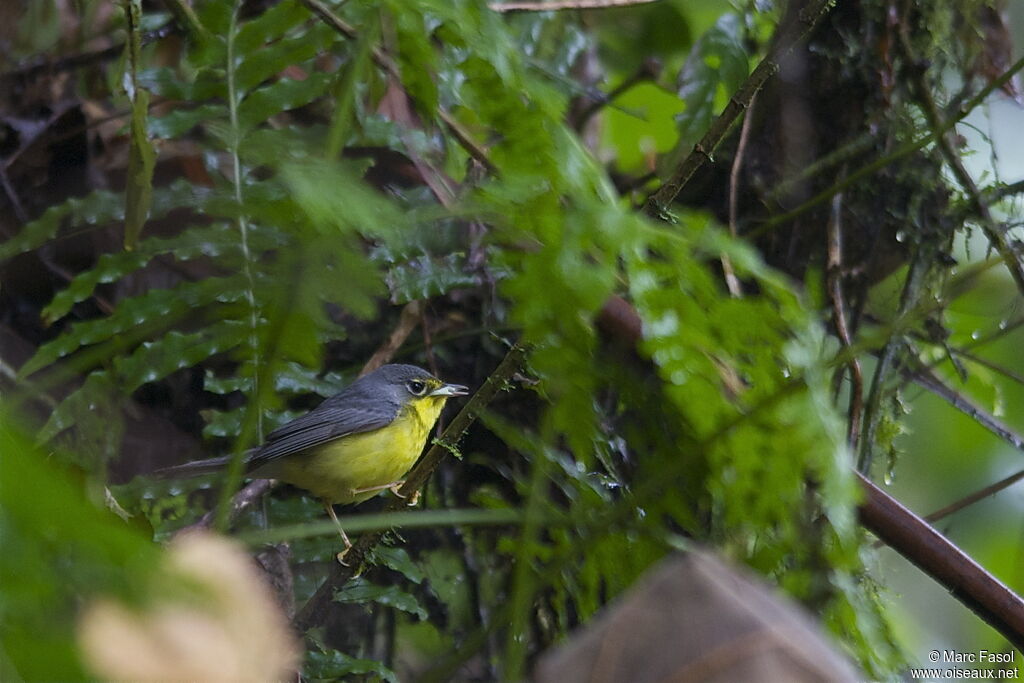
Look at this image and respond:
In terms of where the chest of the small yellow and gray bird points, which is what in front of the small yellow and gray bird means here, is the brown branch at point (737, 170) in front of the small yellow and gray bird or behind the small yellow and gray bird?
in front

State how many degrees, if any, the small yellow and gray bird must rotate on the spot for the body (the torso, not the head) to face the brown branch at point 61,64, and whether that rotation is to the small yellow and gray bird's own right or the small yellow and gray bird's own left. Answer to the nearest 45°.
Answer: approximately 135° to the small yellow and gray bird's own left

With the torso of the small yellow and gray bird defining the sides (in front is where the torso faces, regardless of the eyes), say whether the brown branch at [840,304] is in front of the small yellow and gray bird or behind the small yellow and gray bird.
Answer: in front

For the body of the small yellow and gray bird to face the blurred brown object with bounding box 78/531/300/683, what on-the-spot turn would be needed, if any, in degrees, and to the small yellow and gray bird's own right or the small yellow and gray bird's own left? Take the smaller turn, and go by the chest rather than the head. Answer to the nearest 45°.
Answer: approximately 90° to the small yellow and gray bird's own right

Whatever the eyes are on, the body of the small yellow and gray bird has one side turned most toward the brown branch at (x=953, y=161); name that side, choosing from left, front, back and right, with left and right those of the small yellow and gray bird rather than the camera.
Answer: front

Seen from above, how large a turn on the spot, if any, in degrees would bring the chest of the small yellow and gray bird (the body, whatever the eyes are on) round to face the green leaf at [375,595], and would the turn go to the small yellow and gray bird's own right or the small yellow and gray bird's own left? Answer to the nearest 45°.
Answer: approximately 90° to the small yellow and gray bird's own right

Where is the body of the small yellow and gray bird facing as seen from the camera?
to the viewer's right
